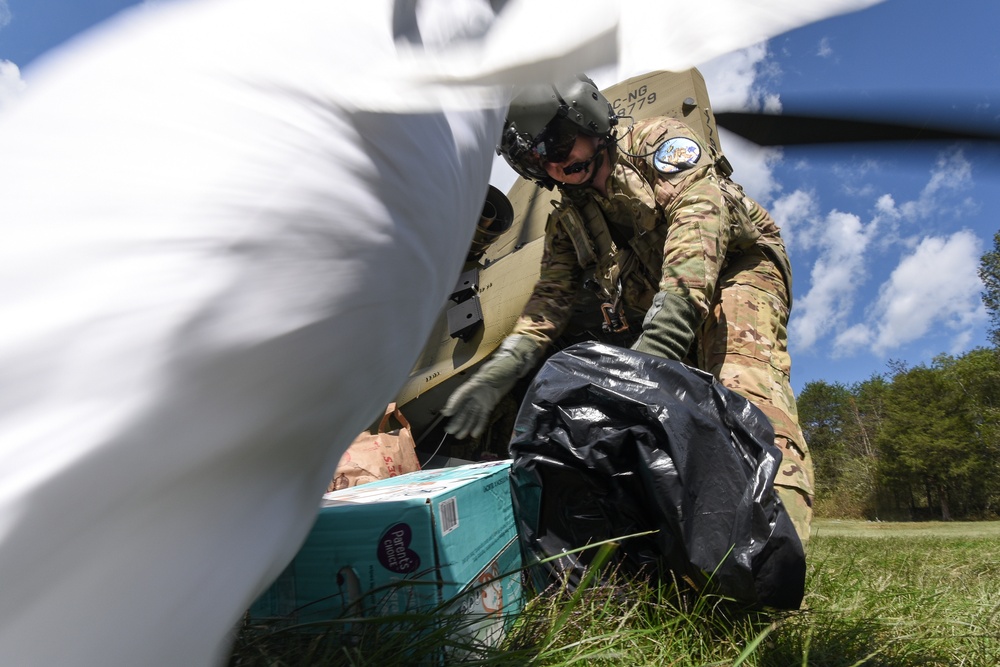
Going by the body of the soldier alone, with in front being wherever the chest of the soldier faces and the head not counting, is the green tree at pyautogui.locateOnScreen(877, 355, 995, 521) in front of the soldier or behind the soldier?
behind

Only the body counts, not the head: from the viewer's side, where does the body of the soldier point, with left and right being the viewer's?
facing the viewer and to the left of the viewer

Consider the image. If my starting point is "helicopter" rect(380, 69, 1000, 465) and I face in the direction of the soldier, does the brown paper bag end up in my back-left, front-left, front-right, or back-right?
front-right

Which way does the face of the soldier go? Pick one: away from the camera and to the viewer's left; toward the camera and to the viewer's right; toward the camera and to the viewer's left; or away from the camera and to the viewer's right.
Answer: toward the camera and to the viewer's left

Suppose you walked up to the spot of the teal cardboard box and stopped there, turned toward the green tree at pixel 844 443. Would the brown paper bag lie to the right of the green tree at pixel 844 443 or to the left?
left

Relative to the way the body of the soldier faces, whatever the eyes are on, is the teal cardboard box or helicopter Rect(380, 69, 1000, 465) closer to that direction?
the teal cardboard box

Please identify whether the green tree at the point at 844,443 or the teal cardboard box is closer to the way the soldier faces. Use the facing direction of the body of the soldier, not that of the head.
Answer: the teal cardboard box

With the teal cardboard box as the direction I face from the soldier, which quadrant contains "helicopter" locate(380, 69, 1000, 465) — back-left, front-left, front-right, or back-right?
back-right

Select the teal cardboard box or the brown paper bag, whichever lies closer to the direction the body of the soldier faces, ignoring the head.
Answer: the teal cardboard box

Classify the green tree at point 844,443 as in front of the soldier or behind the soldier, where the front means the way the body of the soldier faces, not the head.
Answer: behind

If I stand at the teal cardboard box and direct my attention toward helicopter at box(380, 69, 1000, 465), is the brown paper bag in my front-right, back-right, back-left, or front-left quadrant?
front-left

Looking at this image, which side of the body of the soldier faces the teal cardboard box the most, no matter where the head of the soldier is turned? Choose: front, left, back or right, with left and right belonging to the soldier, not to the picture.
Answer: front
